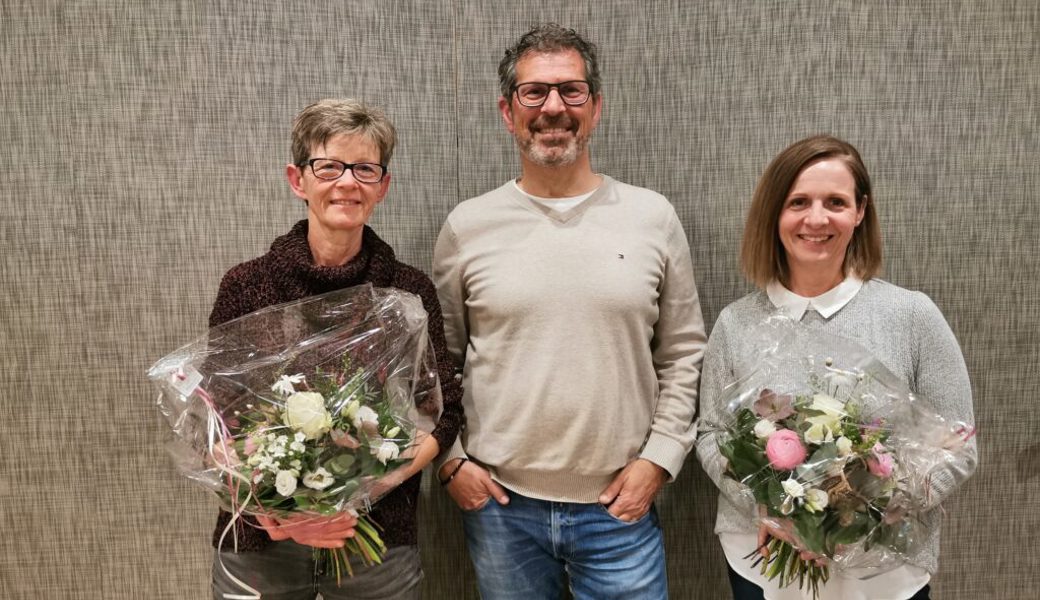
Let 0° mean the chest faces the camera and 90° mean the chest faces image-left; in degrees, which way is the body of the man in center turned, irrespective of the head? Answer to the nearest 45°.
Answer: approximately 0°

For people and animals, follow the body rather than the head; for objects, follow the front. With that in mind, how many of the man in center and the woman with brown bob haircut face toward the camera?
2

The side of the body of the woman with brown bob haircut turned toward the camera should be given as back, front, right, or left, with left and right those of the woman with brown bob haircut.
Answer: front
